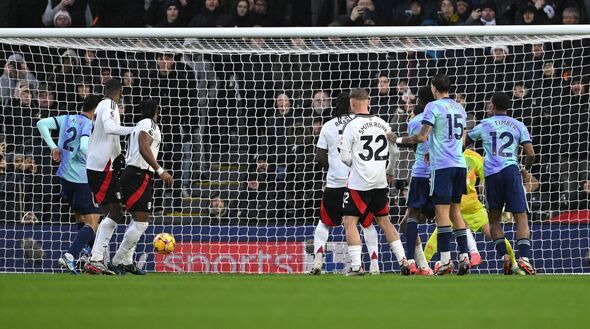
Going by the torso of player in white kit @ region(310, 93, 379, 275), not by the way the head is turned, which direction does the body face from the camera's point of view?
away from the camera

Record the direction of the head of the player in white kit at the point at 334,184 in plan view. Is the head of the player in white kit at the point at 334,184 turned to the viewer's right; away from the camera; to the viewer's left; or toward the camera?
away from the camera

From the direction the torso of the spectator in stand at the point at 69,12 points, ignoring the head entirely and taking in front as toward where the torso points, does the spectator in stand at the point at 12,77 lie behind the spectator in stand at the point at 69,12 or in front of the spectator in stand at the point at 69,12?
in front

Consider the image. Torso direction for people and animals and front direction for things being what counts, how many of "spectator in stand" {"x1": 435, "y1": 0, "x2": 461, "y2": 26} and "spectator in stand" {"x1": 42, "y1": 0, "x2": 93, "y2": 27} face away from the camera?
0

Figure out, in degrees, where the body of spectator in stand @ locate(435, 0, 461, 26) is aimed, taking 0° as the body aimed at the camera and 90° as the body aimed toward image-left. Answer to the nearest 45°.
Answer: approximately 0°

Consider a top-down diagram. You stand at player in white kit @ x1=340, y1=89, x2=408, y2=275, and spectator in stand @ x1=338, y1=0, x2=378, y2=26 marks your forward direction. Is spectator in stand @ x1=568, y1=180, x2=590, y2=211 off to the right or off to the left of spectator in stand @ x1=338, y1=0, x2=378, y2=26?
right

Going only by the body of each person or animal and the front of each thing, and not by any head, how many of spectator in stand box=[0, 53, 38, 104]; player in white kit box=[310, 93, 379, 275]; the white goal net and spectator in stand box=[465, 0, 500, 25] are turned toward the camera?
3

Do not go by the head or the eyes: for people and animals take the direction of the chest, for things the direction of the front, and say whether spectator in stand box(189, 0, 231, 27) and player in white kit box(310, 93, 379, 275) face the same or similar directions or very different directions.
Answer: very different directions

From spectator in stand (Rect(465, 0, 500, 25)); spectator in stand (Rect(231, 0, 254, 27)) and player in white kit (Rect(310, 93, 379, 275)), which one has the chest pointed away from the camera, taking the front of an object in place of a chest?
the player in white kit

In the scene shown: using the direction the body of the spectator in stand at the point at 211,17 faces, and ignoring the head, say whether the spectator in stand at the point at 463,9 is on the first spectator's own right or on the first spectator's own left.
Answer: on the first spectator's own left

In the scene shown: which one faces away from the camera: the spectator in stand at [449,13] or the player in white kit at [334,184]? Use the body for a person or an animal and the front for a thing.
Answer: the player in white kit

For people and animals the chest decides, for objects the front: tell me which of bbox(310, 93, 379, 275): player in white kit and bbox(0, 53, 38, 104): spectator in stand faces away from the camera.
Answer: the player in white kit
